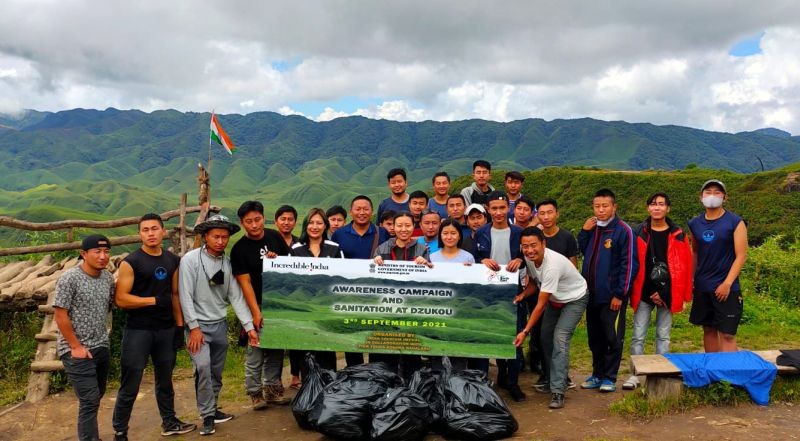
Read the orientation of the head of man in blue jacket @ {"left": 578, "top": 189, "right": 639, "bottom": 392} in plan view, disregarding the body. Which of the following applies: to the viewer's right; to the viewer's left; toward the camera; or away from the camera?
toward the camera

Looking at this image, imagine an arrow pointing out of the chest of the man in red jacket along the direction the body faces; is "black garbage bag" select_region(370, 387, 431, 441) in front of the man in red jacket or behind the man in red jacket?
in front

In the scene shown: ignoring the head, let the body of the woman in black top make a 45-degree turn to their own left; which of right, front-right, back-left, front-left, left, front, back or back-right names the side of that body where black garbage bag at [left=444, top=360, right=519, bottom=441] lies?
front

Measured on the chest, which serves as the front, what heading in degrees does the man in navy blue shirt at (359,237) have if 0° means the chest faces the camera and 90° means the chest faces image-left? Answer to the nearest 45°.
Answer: approximately 0°

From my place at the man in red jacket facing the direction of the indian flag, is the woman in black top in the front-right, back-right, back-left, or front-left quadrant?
front-left

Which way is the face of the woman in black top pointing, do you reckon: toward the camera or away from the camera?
toward the camera

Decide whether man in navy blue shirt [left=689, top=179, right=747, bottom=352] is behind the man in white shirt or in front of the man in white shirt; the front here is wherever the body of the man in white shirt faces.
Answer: behind

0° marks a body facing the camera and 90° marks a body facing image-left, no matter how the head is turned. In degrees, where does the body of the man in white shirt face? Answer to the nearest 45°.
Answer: approximately 45°

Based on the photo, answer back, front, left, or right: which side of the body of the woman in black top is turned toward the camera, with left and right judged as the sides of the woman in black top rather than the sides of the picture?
front

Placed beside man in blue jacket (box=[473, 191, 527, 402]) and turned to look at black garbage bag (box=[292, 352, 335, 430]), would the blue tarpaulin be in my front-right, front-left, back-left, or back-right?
back-left

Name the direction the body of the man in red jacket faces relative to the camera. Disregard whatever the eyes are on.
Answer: toward the camera

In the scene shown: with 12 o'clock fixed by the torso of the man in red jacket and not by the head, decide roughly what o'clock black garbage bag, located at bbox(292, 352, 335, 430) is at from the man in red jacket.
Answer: The black garbage bag is roughly at 2 o'clock from the man in red jacket.

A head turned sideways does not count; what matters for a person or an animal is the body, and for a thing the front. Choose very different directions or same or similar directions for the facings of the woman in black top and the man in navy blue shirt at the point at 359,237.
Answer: same or similar directions
